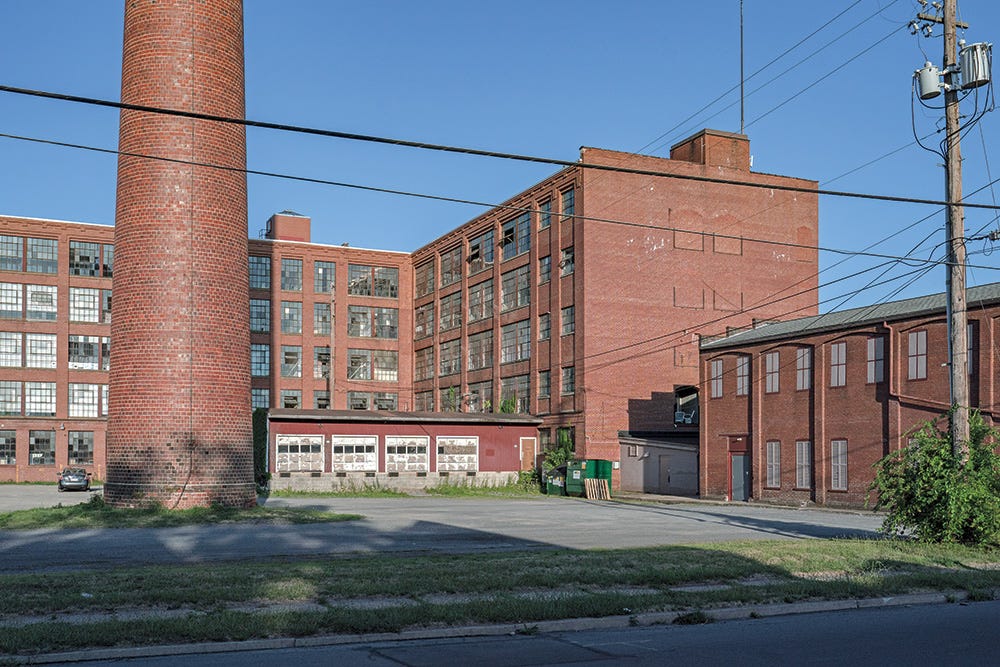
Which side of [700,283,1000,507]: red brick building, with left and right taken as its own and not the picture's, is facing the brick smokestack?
front

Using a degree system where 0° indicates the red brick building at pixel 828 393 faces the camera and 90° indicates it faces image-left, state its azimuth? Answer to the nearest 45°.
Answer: approximately 45°

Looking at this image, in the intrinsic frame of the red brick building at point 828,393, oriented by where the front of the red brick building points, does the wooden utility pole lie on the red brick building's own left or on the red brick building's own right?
on the red brick building's own left

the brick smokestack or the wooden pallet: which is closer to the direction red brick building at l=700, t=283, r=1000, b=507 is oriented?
the brick smokestack

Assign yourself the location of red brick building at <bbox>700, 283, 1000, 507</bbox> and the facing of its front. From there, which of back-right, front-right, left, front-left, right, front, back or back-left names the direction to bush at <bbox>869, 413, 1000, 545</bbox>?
front-left

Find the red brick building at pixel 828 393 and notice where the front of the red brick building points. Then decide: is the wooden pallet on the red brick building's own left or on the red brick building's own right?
on the red brick building's own right

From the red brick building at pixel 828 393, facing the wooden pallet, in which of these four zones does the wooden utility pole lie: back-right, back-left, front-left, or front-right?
back-left
